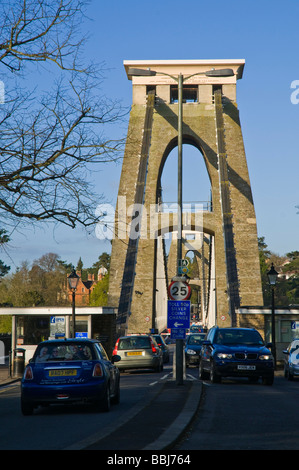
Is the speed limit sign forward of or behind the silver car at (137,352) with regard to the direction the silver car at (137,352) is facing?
behind

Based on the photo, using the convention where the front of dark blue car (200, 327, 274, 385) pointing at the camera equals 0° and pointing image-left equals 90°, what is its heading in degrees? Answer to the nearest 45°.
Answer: approximately 0°

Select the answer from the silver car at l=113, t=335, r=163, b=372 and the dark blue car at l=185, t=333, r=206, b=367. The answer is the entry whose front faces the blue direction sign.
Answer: the dark blue car

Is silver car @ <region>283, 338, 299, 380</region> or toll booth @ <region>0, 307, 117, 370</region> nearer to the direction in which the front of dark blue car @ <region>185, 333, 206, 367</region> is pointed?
the silver car

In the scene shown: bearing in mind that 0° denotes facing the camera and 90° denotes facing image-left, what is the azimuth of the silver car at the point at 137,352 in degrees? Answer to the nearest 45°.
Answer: approximately 180°

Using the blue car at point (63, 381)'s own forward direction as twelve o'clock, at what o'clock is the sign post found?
The sign post is roughly at 1 o'clock from the blue car.

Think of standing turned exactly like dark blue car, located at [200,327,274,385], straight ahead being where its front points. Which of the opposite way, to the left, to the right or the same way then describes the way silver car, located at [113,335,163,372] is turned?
the opposite way
